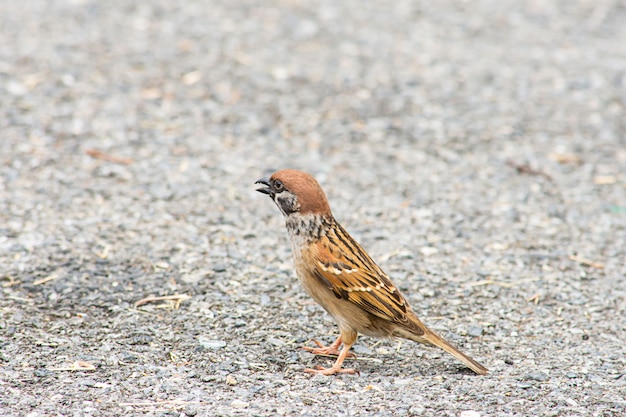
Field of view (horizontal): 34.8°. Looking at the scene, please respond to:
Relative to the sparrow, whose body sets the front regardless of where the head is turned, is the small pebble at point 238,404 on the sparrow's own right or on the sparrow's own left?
on the sparrow's own left

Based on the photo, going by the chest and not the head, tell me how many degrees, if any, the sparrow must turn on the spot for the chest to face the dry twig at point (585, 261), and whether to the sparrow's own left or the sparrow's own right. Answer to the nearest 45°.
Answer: approximately 135° to the sparrow's own right

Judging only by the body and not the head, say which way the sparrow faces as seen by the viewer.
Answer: to the viewer's left

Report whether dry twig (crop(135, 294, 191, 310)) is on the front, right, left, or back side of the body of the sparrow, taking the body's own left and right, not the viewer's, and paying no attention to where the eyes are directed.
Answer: front

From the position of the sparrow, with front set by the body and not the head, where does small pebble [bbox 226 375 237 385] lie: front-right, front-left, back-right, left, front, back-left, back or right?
front-left

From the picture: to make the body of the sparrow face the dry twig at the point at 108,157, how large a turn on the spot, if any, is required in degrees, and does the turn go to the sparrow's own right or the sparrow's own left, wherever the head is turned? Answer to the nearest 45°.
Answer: approximately 45° to the sparrow's own right

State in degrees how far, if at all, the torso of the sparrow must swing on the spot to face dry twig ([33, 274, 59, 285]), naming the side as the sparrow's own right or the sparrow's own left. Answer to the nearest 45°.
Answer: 0° — it already faces it
